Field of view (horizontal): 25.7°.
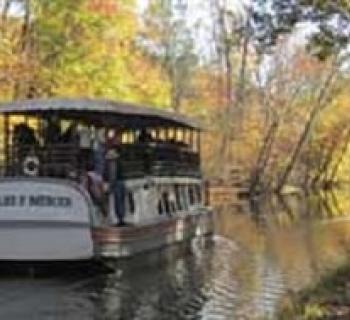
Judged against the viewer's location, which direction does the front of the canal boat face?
facing away from the viewer and to the right of the viewer
